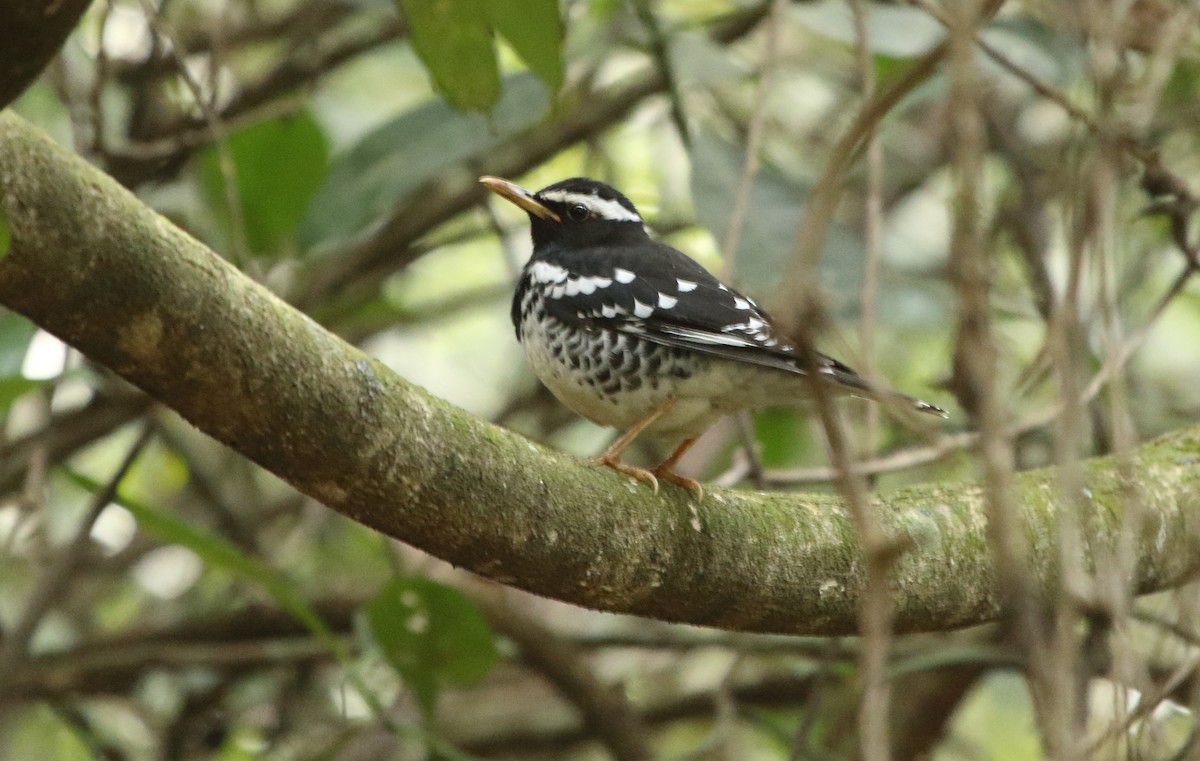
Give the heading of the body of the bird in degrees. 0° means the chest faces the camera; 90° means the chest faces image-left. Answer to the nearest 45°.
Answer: approximately 90°

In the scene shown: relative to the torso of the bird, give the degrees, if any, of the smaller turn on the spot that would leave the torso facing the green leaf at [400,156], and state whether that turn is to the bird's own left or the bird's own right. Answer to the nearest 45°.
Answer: approximately 45° to the bird's own right

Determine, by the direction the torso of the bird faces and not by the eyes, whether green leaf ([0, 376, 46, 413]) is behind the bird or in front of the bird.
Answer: in front

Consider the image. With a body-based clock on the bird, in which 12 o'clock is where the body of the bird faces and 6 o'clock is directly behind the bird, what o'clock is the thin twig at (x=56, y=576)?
The thin twig is roughly at 2 o'clock from the bird.
